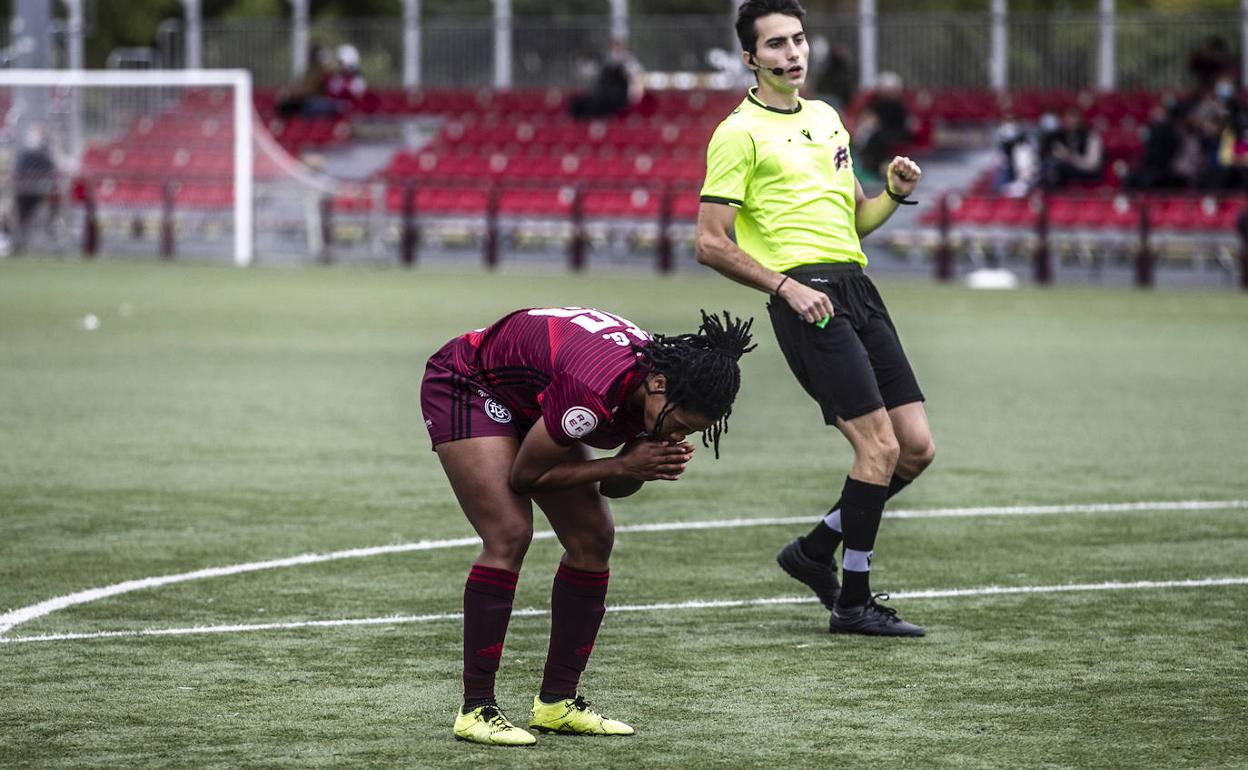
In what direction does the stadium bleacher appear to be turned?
toward the camera

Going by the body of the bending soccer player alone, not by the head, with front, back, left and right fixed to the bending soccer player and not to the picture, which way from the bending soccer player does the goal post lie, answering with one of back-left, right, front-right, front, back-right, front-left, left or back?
left

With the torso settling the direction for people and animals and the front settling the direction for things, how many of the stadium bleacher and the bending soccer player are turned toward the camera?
1

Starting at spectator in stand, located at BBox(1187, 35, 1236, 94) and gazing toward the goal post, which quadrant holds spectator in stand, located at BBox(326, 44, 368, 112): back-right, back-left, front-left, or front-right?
front-right

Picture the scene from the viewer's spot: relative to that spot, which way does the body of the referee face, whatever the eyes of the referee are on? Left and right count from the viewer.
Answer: facing the viewer and to the right of the viewer

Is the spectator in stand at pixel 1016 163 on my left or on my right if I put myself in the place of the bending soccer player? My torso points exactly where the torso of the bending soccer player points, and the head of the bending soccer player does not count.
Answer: on my left

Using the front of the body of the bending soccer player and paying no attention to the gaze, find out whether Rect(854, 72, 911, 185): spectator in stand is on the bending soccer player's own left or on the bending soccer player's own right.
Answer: on the bending soccer player's own left

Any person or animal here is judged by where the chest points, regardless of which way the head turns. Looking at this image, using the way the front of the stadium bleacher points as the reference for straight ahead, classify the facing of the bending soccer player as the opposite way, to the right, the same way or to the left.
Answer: to the left

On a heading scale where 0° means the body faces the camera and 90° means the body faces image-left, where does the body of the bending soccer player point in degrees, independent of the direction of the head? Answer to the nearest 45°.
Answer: approximately 270°

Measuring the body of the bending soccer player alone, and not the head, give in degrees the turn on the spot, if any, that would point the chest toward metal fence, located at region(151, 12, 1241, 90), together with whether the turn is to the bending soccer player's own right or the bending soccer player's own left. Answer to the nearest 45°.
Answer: approximately 90° to the bending soccer player's own left

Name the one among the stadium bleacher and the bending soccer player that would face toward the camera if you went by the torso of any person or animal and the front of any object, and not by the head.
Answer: the stadium bleacher

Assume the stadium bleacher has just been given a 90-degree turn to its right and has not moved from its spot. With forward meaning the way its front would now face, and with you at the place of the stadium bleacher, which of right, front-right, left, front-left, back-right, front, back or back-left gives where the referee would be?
left
